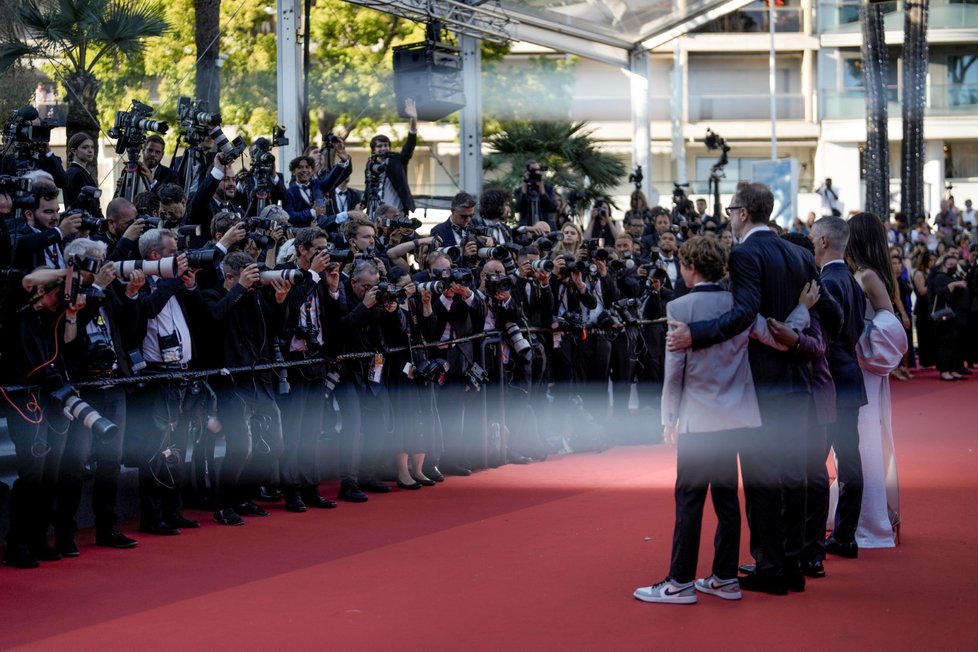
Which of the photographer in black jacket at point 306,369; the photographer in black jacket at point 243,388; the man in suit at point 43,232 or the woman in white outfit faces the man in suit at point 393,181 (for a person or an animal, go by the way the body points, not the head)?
the woman in white outfit

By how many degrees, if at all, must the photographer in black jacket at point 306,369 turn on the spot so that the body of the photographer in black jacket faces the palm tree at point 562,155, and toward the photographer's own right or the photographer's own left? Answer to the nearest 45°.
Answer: approximately 135° to the photographer's own left

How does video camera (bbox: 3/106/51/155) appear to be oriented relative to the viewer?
to the viewer's right

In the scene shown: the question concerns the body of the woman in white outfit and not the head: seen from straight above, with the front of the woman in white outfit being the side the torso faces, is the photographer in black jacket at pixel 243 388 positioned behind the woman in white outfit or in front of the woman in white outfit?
in front

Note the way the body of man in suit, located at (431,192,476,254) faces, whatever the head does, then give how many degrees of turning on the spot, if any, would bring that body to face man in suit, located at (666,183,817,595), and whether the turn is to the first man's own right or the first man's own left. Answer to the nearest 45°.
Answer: approximately 45° to the first man's own right

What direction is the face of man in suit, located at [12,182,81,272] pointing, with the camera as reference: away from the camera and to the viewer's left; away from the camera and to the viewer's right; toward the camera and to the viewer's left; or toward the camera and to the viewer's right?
toward the camera and to the viewer's right

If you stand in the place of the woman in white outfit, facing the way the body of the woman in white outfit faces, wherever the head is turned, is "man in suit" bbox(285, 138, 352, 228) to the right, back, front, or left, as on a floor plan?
front

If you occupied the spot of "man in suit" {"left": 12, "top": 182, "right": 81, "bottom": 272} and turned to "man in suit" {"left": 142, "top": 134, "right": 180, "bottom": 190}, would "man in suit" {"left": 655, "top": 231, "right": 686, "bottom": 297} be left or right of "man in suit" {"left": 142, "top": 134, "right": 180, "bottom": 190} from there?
right

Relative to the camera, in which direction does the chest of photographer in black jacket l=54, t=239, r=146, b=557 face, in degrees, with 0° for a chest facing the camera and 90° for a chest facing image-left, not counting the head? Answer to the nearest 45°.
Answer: approximately 315°

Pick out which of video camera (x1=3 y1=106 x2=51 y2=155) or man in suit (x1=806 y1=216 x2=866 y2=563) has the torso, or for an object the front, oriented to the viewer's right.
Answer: the video camera

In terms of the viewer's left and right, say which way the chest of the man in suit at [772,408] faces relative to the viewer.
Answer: facing away from the viewer and to the left of the viewer

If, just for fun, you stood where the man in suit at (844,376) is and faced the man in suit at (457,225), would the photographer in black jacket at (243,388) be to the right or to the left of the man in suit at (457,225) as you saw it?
left

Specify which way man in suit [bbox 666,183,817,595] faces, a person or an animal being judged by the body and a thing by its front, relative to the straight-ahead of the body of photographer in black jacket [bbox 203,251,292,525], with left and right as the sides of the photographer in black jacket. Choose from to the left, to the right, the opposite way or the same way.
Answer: the opposite way

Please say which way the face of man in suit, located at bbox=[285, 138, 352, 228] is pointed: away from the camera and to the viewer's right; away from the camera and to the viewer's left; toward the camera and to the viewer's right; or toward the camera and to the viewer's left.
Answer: toward the camera and to the viewer's right

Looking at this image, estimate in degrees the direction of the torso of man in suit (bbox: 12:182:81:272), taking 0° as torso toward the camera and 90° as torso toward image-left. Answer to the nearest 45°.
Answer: approximately 315°

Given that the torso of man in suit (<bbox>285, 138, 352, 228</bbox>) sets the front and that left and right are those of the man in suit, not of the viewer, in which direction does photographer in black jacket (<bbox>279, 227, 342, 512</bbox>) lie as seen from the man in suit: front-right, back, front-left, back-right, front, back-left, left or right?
front-right
